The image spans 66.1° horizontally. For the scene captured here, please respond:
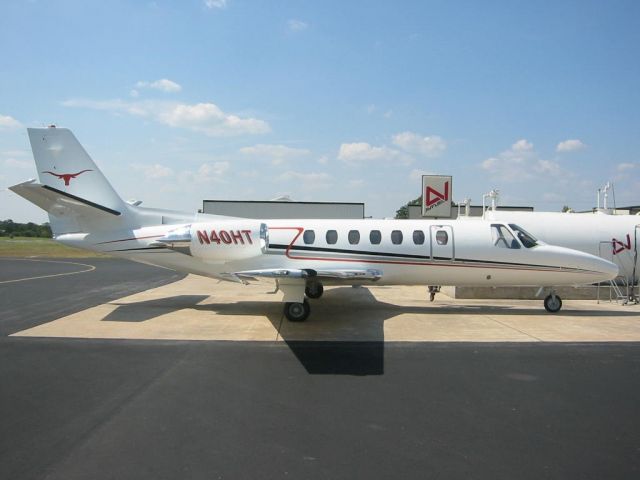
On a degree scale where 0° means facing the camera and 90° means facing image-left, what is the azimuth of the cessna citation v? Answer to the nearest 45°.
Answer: approximately 270°
